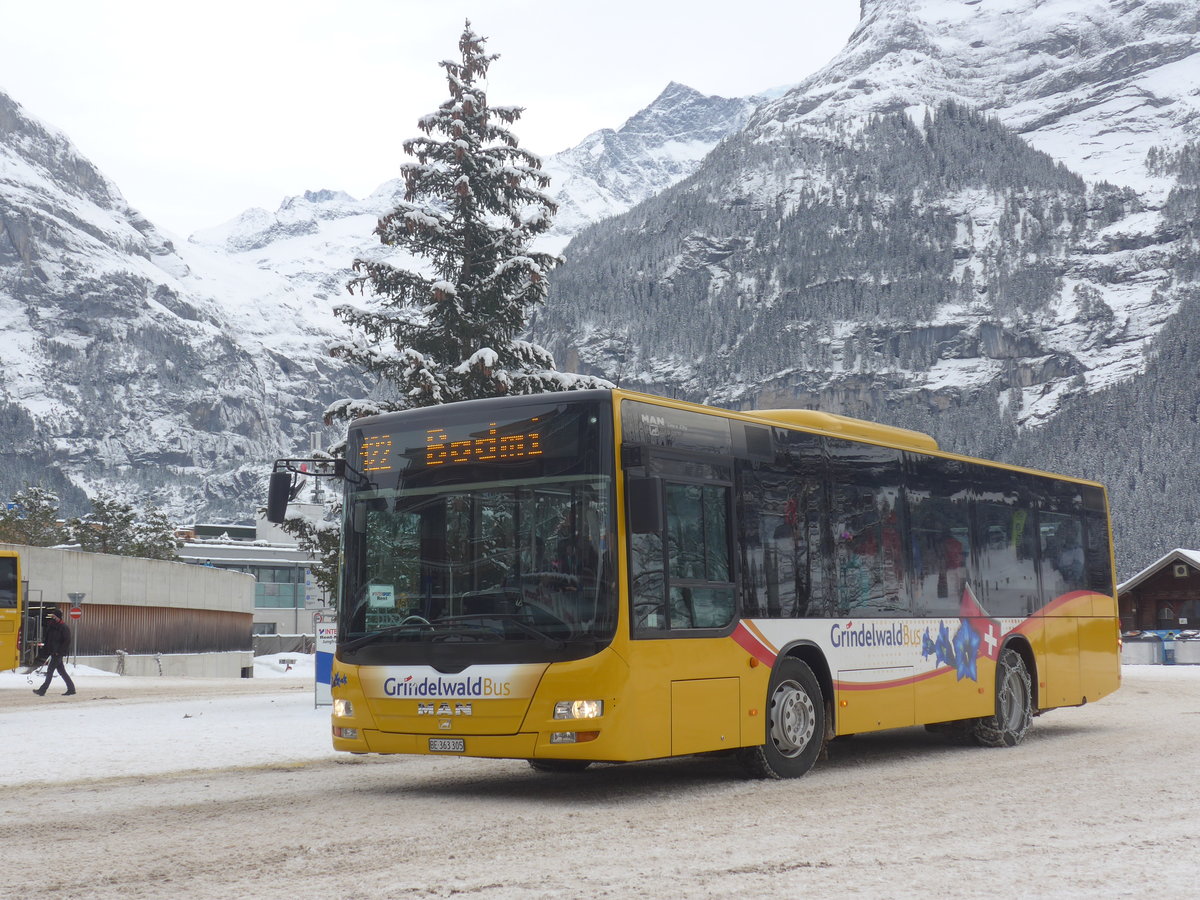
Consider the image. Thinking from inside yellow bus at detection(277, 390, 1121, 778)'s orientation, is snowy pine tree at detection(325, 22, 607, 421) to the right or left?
on its right

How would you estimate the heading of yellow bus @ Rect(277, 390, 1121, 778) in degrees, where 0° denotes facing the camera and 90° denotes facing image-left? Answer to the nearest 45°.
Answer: approximately 45°

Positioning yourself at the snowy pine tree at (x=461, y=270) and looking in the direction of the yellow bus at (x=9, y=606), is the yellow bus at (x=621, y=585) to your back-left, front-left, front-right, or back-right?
back-left

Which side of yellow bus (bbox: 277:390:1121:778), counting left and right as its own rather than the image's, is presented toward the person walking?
right

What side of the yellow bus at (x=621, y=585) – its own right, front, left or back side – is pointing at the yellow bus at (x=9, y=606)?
right
